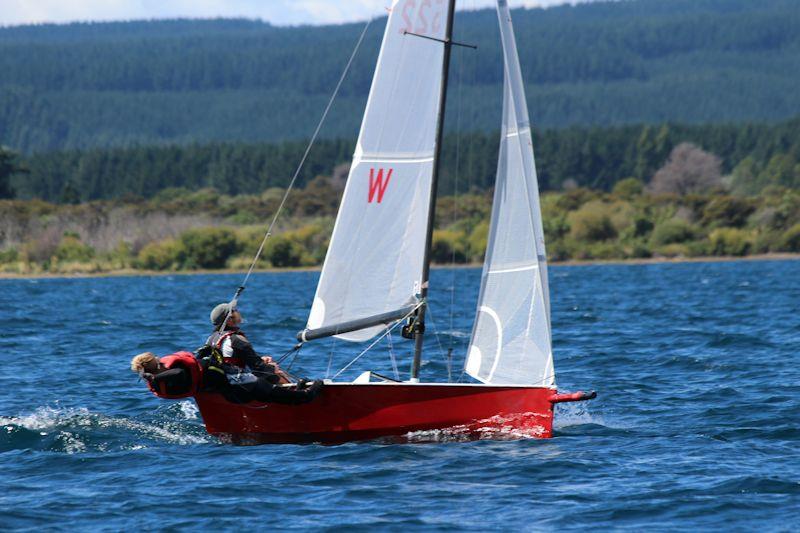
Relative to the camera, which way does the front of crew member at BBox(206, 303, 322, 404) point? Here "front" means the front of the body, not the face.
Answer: to the viewer's right

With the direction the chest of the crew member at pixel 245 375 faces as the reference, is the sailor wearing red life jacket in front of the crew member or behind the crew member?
behind

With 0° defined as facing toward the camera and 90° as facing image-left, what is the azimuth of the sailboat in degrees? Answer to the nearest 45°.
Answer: approximately 270°
